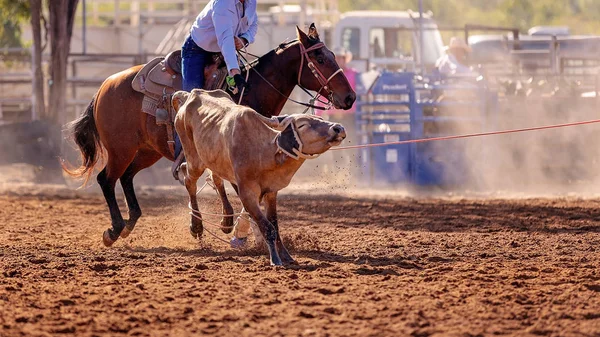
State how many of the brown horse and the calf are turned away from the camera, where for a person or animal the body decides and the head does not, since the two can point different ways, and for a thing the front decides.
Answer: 0

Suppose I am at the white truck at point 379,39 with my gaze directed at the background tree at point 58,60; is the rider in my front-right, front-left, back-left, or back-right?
front-left

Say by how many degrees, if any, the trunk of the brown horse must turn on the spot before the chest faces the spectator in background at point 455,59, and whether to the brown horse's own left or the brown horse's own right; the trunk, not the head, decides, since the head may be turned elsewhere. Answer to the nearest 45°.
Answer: approximately 45° to the brown horse's own left

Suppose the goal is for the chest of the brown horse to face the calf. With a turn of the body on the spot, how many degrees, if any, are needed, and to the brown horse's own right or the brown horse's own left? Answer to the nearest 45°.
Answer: approximately 45° to the brown horse's own right

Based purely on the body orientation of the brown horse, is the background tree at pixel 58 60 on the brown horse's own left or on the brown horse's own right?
on the brown horse's own left

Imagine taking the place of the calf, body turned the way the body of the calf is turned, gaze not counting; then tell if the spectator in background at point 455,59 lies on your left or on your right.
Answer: on your left

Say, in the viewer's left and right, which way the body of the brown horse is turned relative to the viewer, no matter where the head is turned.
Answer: facing to the right of the viewer

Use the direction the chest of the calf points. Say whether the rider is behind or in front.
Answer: behind

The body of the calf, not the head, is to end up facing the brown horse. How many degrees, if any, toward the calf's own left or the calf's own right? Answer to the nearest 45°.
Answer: approximately 180°

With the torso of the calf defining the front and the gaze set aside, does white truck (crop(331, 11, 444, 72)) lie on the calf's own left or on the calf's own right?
on the calf's own left

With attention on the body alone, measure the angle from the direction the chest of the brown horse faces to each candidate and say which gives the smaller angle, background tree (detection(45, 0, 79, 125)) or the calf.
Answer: the calf
